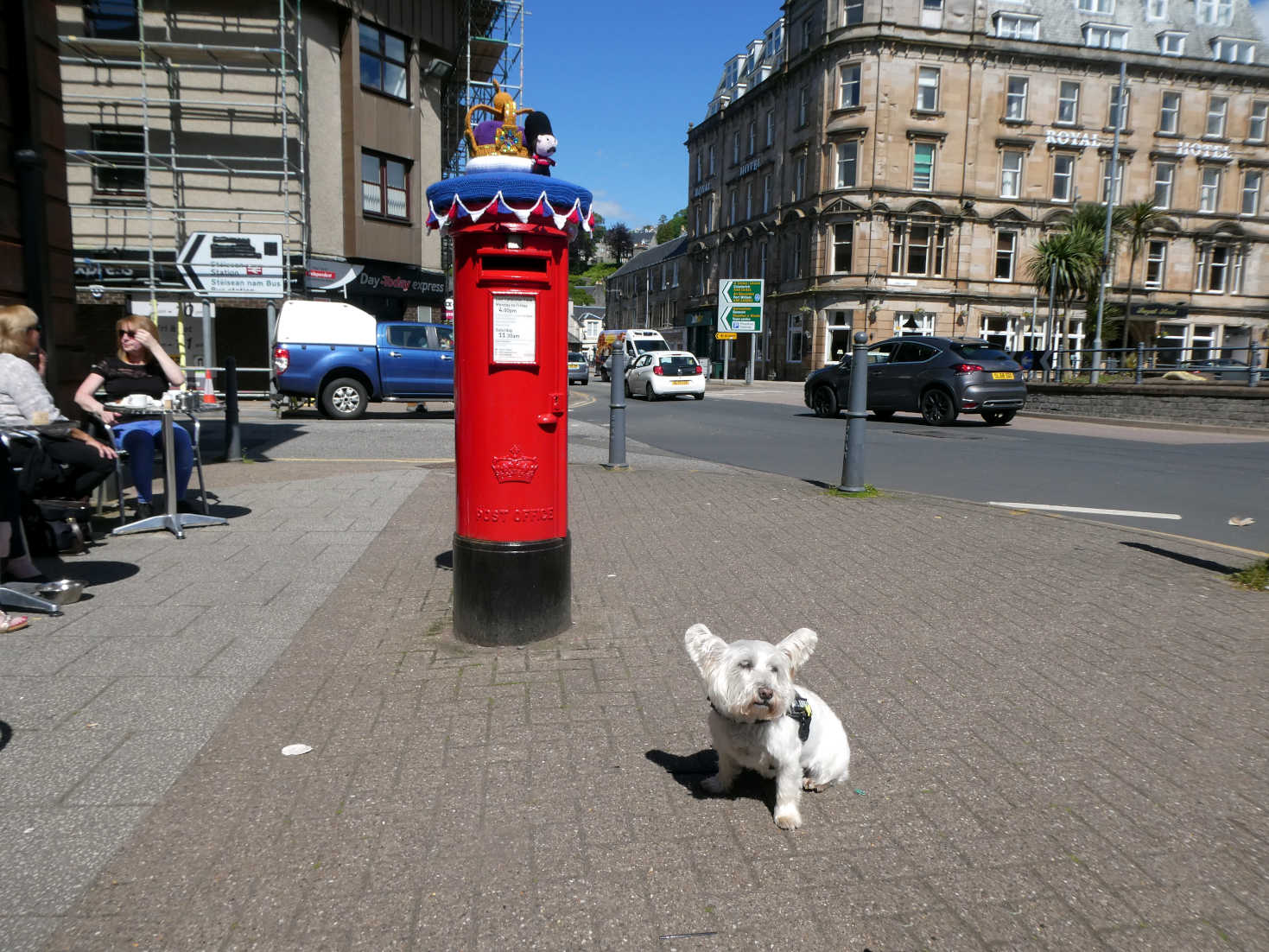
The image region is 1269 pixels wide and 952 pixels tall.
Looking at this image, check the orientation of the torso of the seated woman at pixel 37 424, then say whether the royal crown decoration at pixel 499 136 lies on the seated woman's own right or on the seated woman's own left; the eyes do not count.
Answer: on the seated woman's own right

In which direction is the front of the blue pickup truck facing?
to the viewer's right

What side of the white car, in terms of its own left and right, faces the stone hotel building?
right

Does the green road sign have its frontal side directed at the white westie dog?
yes

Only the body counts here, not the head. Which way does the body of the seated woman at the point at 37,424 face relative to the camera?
to the viewer's right

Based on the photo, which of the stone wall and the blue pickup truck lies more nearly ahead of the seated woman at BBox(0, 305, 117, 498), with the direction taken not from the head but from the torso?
the stone wall

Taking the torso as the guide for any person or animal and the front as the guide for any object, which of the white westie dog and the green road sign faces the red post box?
the green road sign

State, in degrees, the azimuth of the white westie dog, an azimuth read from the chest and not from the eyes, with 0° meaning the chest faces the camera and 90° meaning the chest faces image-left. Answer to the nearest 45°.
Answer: approximately 45°

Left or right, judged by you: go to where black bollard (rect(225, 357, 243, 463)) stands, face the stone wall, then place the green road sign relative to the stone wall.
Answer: left

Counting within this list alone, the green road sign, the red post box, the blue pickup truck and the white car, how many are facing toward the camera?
2
